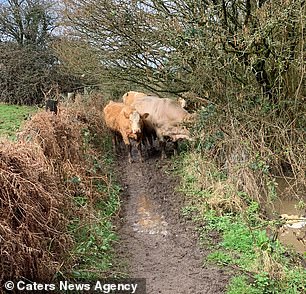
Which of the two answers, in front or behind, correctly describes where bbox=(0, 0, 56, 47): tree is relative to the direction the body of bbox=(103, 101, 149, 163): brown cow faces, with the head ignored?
behind

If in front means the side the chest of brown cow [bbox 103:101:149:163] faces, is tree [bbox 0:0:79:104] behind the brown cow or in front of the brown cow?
behind
